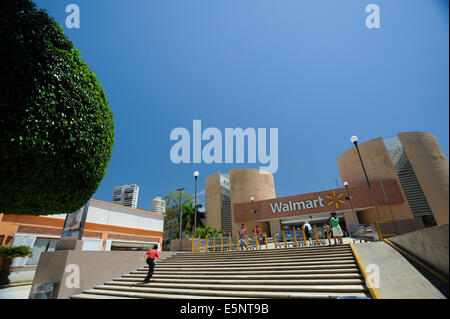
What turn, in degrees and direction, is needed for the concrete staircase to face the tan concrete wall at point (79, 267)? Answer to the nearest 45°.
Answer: approximately 90° to its right

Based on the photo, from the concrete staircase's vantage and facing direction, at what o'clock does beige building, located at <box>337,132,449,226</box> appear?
The beige building is roughly at 8 o'clock from the concrete staircase.

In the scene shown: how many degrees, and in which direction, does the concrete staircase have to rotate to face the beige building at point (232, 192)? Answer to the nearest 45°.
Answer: approximately 180°

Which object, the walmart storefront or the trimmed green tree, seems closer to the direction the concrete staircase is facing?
the trimmed green tree

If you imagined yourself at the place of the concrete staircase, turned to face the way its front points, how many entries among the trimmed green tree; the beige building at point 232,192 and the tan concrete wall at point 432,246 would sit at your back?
1

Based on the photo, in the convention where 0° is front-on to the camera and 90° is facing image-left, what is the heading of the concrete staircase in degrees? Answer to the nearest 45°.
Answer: approximately 0°

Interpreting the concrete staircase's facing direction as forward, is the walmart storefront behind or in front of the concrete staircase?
behind

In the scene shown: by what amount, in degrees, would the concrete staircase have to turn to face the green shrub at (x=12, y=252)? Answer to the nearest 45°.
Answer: approximately 90° to its right
